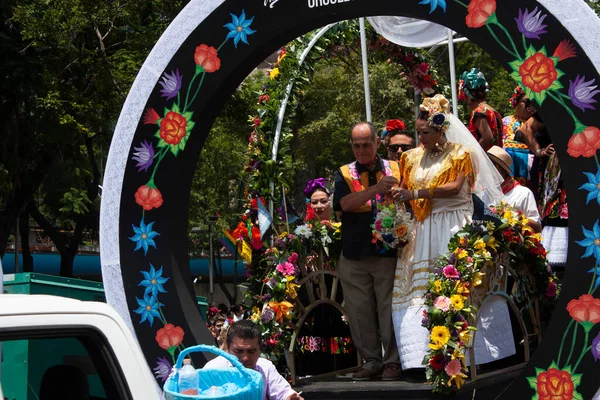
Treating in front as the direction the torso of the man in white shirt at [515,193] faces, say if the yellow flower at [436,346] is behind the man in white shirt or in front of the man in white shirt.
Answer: in front

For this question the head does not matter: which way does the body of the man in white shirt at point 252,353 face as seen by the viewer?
toward the camera

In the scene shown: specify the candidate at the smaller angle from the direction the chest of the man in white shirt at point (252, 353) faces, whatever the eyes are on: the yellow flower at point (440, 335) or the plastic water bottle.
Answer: the plastic water bottle

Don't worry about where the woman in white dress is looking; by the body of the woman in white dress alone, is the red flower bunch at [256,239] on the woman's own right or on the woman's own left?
on the woman's own right

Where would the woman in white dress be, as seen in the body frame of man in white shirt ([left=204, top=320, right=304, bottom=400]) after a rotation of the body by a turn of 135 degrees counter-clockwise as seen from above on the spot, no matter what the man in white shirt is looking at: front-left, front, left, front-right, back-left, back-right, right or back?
front

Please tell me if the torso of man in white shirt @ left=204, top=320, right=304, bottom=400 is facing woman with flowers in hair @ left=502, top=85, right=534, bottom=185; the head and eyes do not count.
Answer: no

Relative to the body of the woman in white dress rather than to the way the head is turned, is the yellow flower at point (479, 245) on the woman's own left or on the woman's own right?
on the woman's own left

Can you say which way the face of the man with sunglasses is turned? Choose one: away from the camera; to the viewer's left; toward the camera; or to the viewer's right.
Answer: toward the camera

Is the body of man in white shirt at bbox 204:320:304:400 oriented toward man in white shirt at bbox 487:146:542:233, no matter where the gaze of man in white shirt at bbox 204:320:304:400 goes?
no

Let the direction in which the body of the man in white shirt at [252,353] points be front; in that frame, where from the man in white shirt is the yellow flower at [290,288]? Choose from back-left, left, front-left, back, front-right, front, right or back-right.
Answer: back

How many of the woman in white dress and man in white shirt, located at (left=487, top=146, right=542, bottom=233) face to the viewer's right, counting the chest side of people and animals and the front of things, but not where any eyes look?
0

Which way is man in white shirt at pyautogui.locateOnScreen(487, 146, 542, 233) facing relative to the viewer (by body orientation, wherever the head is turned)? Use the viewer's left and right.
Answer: facing the viewer and to the left of the viewer

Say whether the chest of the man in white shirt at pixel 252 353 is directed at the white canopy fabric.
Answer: no

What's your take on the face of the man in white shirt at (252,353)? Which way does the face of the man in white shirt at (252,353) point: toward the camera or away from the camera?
toward the camera
